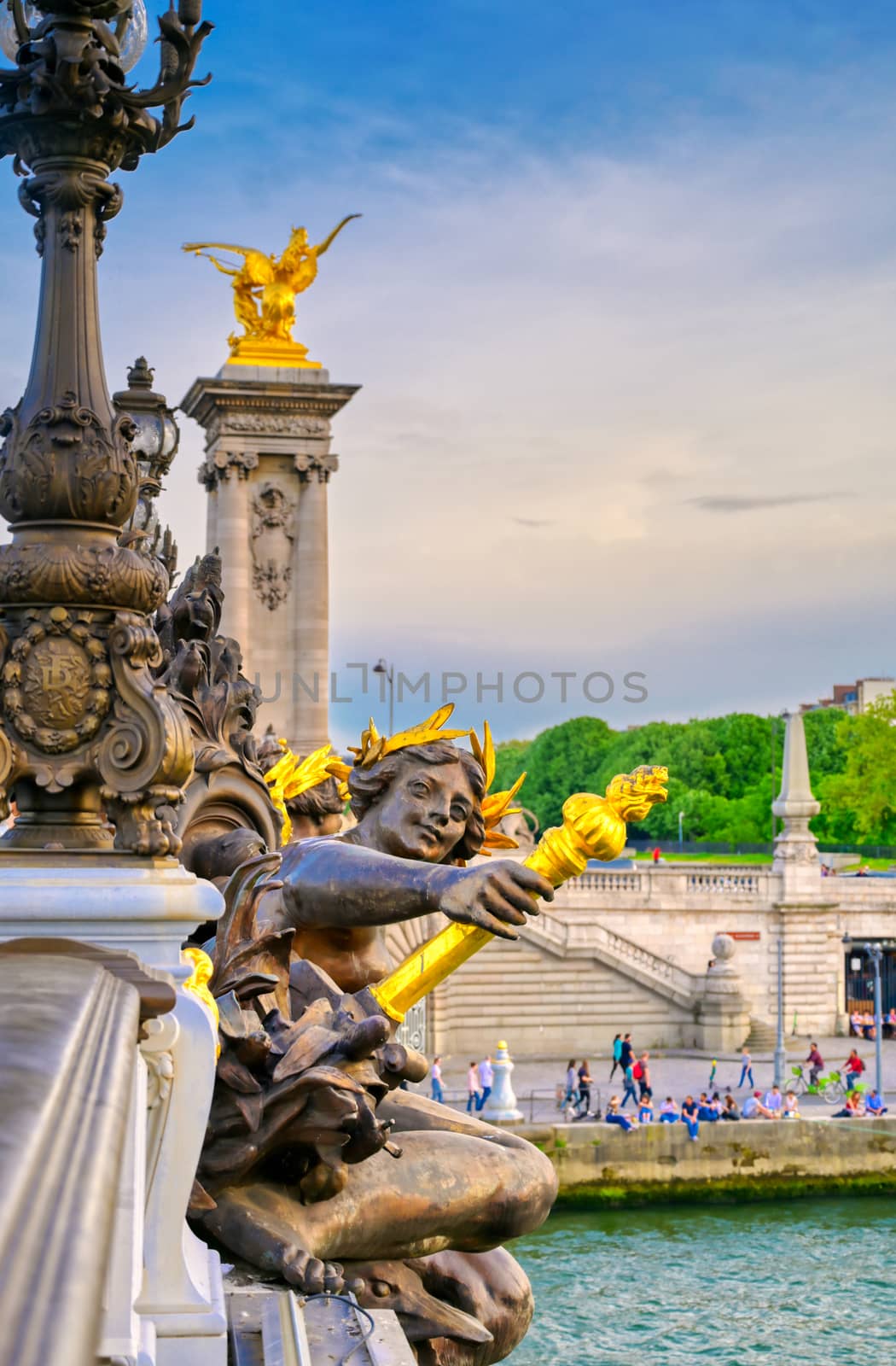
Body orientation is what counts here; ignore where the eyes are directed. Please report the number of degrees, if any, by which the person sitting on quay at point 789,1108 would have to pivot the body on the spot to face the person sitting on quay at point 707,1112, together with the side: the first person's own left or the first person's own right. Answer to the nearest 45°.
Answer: approximately 45° to the first person's own right

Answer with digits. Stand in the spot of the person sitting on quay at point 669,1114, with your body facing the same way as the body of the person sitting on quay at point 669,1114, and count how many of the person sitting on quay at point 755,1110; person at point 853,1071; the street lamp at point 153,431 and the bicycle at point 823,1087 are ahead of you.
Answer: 1

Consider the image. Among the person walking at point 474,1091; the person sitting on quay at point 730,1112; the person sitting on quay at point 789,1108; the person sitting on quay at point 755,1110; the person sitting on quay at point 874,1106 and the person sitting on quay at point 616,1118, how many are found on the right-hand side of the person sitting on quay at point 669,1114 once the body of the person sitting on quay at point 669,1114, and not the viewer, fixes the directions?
2

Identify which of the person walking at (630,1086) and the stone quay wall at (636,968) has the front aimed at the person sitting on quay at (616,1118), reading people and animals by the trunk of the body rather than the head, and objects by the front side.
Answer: the stone quay wall

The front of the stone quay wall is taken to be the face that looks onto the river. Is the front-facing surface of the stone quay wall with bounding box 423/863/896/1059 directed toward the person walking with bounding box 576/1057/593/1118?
yes

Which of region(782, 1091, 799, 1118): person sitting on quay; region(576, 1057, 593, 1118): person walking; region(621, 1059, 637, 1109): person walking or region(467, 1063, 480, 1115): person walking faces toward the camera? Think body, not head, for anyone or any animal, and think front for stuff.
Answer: the person sitting on quay

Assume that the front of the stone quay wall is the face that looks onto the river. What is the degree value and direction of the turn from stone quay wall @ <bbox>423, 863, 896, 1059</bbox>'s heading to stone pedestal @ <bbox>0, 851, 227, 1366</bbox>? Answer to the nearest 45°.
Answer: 0° — it already faces it
